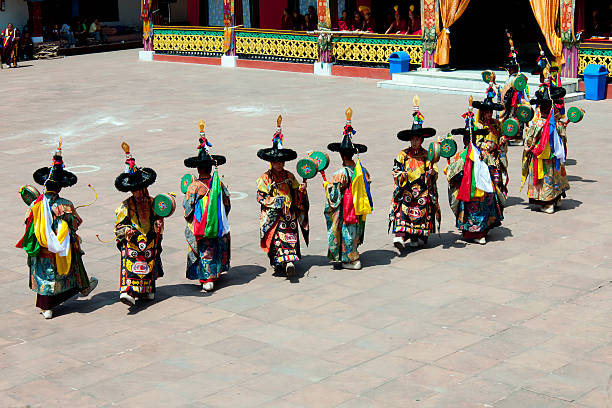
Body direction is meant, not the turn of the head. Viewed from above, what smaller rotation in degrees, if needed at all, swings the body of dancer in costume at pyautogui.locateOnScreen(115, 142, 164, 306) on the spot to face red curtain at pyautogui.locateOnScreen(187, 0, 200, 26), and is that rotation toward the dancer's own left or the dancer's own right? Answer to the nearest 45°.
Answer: approximately 180°

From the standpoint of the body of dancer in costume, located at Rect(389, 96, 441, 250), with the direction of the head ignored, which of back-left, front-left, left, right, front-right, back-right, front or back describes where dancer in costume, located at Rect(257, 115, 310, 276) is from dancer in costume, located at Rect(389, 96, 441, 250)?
front-right

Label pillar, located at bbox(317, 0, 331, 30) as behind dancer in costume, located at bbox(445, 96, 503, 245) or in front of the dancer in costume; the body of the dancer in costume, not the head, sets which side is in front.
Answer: in front

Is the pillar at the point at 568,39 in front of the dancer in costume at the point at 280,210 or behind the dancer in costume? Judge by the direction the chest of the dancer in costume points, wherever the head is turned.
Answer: behind

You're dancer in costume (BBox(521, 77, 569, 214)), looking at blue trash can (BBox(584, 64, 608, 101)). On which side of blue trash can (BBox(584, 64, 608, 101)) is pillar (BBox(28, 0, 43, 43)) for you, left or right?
left
